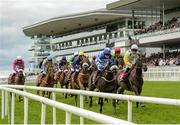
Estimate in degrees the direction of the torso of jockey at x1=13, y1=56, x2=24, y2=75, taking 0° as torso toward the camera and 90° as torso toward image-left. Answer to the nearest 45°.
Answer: approximately 315°

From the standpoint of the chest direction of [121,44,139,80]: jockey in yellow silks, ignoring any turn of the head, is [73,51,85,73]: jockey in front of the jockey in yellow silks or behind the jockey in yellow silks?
behind

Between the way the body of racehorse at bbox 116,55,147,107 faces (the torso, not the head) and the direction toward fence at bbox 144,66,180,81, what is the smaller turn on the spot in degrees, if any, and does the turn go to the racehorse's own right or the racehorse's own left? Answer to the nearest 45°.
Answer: approximately 135° to the racehorse's own left

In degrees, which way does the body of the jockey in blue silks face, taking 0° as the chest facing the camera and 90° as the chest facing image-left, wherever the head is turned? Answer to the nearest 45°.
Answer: approximately 315°

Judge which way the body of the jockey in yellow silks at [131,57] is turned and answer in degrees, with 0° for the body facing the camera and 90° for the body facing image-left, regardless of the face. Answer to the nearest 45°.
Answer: approximately 315°
